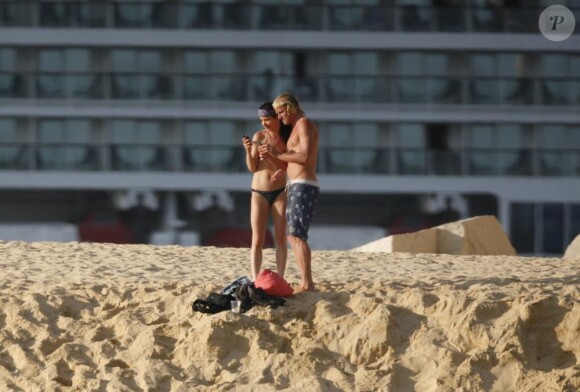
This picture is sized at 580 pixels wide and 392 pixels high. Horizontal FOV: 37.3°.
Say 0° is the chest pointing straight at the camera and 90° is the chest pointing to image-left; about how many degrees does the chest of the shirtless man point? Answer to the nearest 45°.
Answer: approximately 90°
